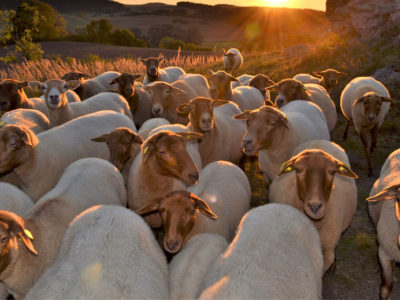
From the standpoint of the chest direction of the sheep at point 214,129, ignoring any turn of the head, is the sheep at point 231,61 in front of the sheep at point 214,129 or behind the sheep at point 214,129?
behind

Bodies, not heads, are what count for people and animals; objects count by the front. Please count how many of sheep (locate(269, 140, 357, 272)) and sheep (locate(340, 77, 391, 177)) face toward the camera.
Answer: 2

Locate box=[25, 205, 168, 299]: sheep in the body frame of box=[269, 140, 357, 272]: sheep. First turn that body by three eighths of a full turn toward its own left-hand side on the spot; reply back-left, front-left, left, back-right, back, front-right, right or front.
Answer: back

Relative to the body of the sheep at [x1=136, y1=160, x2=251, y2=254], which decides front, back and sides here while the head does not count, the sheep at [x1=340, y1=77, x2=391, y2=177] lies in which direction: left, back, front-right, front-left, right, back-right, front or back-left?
back

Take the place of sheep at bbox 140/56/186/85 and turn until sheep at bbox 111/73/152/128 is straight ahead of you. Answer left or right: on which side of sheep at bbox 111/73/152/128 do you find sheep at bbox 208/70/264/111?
left

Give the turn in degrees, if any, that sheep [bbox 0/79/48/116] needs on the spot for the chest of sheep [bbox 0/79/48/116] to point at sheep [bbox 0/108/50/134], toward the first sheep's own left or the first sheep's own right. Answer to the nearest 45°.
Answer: approximately 45° to the first sheep's own left

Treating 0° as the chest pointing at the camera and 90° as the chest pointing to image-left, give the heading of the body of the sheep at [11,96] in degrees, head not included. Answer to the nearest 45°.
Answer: approximately 45°

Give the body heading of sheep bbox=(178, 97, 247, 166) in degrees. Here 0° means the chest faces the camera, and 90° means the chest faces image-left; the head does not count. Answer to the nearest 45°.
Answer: approximately 45°

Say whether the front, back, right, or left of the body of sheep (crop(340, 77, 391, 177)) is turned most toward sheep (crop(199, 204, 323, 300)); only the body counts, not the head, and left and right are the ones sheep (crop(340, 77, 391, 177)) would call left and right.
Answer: front

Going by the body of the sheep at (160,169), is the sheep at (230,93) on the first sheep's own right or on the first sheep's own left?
on the first sheep's own left

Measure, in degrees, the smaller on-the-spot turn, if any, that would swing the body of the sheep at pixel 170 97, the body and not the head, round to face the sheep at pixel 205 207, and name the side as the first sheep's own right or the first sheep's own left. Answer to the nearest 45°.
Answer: approximately 45° to the first sheep's own left
